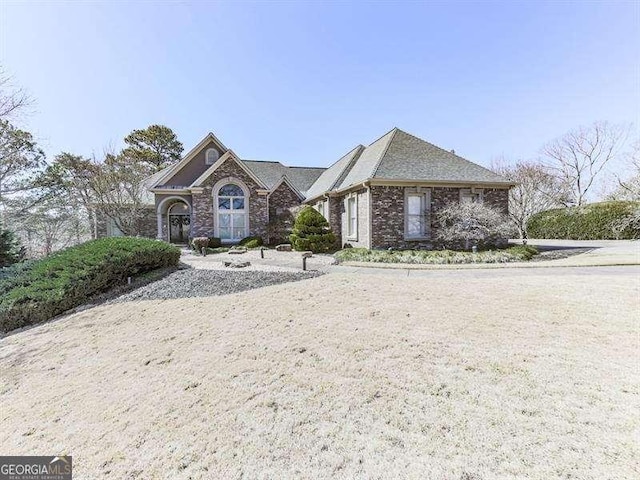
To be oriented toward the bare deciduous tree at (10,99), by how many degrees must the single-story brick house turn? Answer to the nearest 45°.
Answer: approximately 90° to its right

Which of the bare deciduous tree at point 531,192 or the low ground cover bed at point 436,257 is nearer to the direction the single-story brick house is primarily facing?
the low ground cover bed

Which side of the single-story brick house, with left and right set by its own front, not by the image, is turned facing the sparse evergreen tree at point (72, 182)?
right

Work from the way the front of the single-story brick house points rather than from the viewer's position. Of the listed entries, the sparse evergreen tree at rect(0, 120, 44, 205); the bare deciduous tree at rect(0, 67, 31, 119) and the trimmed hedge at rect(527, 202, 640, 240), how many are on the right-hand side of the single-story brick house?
2

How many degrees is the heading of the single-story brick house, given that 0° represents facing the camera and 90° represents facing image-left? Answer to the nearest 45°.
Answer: approximately 0°

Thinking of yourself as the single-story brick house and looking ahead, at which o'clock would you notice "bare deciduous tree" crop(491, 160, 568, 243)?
The bare deciduous tree is roughly at 8 o'clock from the single-story brick house.

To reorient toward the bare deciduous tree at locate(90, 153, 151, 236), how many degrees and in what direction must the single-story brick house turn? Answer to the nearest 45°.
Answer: approximately 90° to its right

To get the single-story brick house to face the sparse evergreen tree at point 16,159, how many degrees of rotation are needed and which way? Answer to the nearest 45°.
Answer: approximately 90° to its right

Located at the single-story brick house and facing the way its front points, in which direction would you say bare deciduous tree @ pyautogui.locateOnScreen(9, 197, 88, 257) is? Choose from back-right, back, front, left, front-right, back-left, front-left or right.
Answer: right

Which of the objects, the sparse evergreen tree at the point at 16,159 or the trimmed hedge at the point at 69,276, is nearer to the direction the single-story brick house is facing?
the trimmed hedge

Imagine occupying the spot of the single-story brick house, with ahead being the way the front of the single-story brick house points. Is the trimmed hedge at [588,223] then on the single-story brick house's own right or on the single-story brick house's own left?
on the single-story brick house's own left
